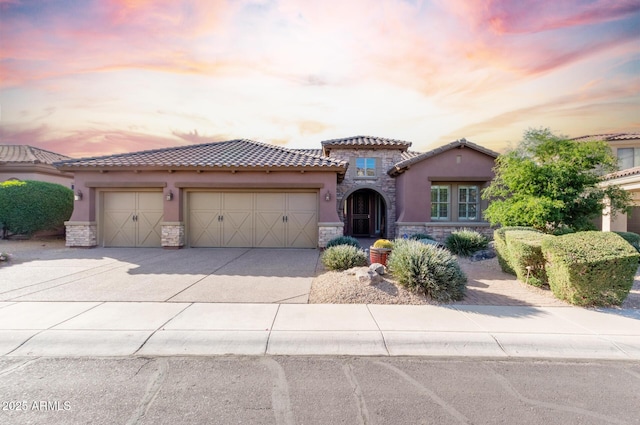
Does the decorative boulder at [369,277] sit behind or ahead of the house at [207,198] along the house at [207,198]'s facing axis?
ahead

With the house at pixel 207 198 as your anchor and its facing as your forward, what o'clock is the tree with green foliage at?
The tree with green foliage is roughly at 10 o'clock from the house.

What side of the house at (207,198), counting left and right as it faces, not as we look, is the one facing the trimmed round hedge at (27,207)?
right

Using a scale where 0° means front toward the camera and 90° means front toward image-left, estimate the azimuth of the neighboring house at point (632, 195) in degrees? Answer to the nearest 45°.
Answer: approximately 0°

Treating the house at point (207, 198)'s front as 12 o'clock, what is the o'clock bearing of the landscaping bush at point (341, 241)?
The landscaping bush is roughly at 10 o'clock from the house.

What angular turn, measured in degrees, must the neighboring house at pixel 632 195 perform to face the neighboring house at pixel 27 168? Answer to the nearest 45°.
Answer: approximately 45° to its right

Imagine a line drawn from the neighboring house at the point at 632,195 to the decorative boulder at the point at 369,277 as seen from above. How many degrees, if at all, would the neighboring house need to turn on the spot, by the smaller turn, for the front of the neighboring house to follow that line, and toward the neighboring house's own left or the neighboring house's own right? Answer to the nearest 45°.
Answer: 0° — it already faces it

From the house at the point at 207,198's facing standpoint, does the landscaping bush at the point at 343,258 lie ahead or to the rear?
ahead

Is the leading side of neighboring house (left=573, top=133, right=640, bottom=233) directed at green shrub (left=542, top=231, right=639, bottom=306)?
yes

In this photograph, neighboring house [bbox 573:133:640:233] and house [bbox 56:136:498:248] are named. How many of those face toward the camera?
2
